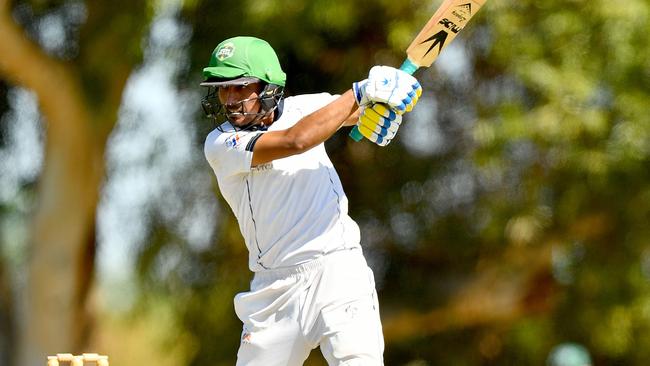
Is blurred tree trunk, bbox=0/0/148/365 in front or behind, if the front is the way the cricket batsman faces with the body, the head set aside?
behind

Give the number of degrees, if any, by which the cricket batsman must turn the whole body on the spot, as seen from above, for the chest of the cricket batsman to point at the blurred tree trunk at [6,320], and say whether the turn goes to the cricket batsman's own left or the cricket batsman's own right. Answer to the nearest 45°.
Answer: approximately 135° to the cricket batsman's own right

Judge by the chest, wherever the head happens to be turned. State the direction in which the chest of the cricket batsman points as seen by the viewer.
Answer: toward the camera
